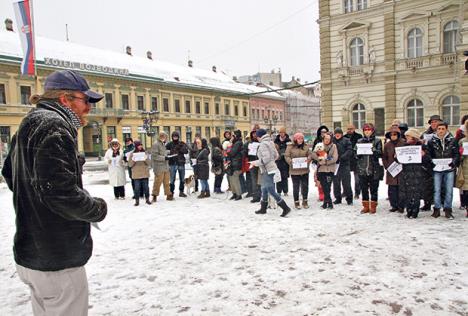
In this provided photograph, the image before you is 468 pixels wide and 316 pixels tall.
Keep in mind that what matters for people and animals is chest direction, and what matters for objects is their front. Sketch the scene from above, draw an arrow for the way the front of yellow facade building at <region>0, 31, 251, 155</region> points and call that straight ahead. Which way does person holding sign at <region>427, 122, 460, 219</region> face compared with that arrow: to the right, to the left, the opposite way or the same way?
to the right

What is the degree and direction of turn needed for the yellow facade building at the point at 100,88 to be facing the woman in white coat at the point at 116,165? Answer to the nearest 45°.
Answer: approximately 45° to its right

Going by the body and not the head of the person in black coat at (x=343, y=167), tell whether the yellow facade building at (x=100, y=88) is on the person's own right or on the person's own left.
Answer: on the person's own right

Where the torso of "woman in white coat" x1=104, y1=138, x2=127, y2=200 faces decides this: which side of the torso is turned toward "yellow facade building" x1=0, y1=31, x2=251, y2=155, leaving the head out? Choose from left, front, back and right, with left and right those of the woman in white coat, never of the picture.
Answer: back

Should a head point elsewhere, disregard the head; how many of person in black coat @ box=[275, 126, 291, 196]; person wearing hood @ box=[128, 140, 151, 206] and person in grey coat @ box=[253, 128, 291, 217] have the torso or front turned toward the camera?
2

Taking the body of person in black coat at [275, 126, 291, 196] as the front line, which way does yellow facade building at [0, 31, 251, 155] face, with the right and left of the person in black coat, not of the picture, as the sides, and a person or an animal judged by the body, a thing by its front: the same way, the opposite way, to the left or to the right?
to the left

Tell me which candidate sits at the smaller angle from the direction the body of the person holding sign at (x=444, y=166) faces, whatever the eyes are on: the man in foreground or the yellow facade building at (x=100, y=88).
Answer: the man in foreground
